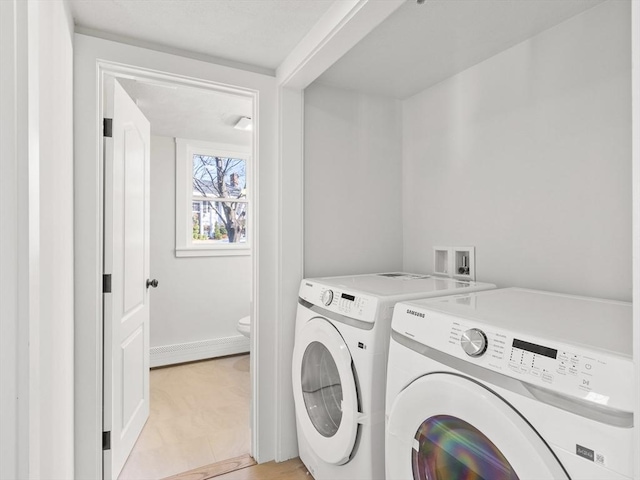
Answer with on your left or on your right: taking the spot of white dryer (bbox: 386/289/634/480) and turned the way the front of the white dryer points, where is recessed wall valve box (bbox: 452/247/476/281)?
on your right

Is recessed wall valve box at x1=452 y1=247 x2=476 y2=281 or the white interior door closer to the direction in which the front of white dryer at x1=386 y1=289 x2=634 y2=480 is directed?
the white interior door

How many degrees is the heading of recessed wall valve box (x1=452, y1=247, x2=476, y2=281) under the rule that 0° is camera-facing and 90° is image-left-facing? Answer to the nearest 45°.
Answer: approximately 45°

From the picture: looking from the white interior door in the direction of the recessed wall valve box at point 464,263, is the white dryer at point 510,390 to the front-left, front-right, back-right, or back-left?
front-right

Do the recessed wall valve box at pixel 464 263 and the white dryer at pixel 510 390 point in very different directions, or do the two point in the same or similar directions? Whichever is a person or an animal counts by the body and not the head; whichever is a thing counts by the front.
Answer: same or similar directions

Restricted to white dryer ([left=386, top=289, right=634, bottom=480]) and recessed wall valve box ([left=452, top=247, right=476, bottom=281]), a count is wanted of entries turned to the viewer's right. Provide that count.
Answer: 0

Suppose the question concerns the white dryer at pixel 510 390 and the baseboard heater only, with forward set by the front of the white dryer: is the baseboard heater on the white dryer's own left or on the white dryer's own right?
on the white dryer's own right

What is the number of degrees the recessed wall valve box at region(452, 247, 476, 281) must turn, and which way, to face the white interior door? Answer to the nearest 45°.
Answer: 0° — it already faces it

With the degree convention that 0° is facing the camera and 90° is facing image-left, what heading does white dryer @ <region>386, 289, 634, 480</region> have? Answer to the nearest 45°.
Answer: approximately 45°

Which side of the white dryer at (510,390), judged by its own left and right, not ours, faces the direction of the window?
right
